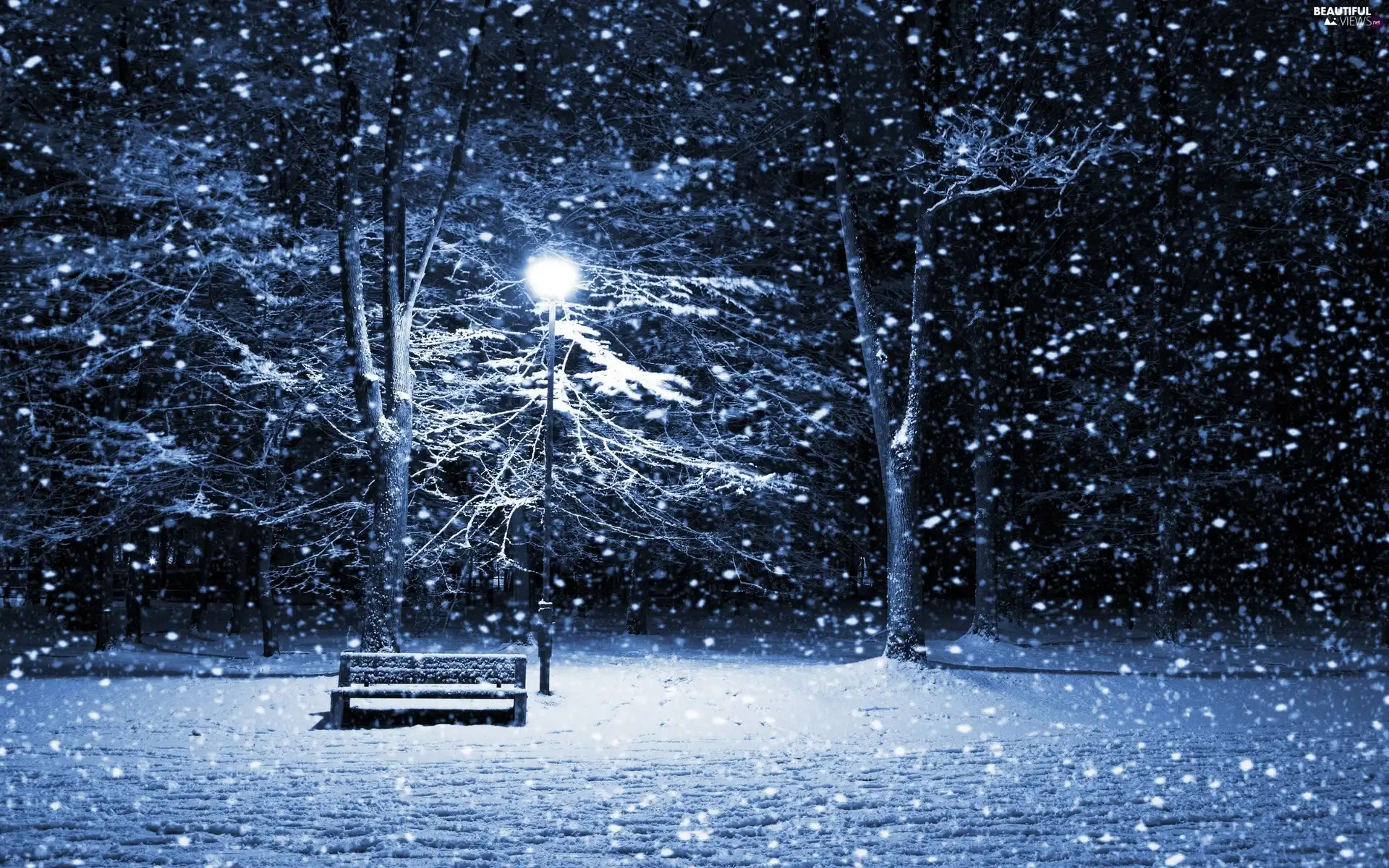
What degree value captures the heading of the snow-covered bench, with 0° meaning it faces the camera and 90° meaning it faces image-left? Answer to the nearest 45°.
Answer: approximately 0°
